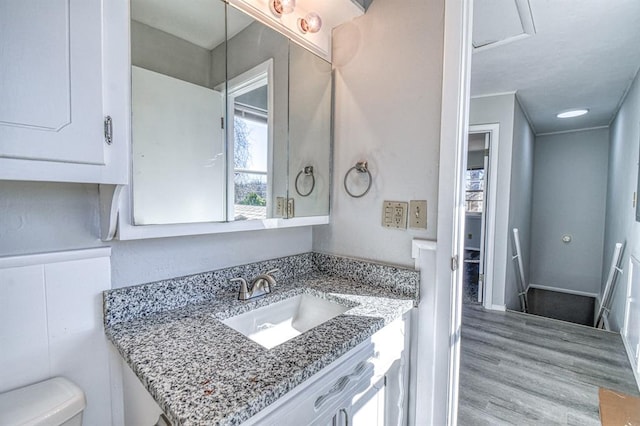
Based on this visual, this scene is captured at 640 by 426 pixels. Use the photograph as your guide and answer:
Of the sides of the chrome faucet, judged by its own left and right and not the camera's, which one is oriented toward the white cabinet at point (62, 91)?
right

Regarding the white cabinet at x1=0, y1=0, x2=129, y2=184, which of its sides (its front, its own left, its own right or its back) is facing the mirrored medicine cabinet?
left

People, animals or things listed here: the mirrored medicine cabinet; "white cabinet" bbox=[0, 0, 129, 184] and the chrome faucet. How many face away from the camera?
0

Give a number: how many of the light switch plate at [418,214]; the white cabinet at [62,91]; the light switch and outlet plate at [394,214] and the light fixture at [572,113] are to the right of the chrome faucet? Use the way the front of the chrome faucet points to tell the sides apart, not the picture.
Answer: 1

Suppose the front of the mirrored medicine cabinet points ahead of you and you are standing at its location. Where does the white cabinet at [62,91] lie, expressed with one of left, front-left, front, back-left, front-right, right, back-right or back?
right

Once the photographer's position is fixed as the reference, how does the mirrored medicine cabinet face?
facing the viewer and to the right of the viewer

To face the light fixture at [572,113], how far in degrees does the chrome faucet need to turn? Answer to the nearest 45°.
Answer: approximately 90° to its left

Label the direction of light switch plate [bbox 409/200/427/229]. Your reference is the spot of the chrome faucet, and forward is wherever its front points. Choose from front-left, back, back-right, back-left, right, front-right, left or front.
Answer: front-left

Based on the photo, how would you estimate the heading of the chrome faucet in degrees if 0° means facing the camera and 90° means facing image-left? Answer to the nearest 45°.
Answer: approximately 315°
